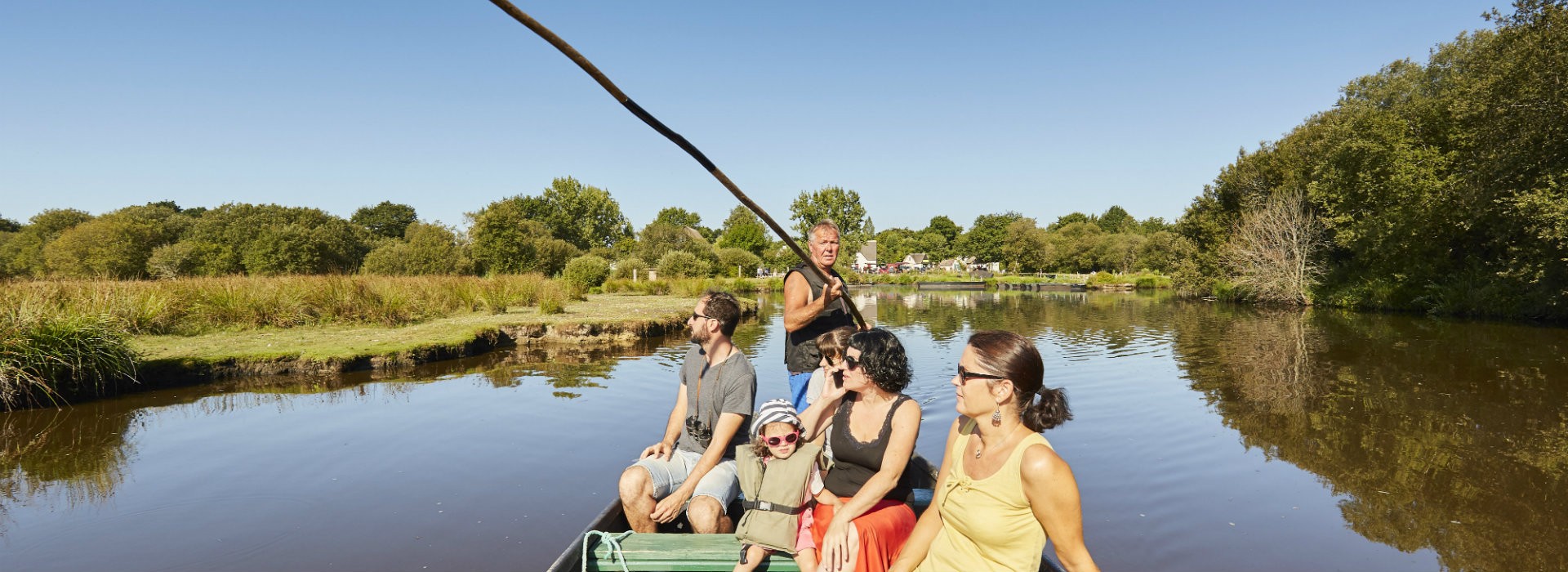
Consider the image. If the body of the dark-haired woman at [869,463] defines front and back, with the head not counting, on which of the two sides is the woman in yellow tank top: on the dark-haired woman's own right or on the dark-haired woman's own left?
on the dark-haired woman's own left

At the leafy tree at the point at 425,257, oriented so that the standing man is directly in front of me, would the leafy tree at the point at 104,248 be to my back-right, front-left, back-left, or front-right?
back-right

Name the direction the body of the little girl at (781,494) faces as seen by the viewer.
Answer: toward the camera

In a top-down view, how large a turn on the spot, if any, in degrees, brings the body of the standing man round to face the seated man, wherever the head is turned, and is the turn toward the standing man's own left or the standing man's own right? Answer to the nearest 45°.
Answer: approximately 90° to the standing man's own right

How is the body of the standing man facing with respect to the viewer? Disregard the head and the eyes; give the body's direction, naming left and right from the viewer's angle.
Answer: facing the viewer and to the right of the viewer

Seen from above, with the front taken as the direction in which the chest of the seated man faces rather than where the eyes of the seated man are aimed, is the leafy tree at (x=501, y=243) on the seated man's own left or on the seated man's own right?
on the seated man's own right

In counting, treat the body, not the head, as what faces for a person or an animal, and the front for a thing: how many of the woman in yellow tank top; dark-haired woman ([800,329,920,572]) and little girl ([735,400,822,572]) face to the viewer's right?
0

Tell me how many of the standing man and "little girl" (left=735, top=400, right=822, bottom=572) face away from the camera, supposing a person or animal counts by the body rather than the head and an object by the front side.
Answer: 0

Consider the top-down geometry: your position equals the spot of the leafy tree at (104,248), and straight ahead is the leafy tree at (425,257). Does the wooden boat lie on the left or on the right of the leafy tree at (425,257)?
right

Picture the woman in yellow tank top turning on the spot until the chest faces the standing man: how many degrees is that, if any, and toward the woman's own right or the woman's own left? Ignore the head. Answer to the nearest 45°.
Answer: approximately 90° to the woman's own right

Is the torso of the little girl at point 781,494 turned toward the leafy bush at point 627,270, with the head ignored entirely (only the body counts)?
no

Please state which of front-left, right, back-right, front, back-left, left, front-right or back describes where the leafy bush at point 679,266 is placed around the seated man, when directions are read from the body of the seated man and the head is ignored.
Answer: back-right

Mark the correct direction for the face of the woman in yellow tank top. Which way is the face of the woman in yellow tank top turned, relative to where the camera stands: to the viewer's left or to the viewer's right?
to the viewer's left

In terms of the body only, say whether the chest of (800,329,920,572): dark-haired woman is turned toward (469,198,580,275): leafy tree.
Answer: no
